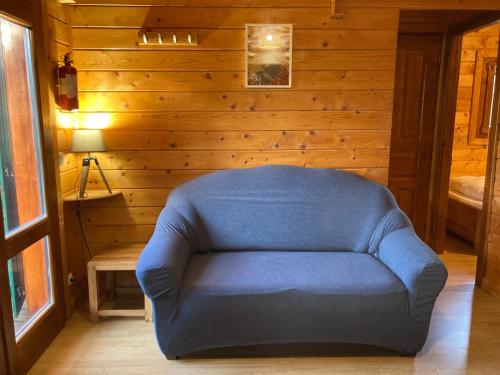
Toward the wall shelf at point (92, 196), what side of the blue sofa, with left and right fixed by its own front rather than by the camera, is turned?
right

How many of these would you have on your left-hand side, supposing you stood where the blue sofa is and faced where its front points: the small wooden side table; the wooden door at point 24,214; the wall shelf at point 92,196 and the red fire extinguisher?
0

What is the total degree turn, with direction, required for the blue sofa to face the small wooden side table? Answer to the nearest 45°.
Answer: approximately 90° to its right

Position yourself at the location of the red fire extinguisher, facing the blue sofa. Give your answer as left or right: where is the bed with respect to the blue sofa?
left

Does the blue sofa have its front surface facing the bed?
no

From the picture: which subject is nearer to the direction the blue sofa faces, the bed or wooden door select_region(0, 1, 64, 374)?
the wooden door

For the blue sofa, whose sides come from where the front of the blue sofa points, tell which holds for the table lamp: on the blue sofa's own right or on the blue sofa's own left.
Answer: on the blue sofa's own right

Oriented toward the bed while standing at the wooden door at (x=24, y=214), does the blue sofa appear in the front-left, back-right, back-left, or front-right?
front-right

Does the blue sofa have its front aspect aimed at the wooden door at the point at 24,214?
no

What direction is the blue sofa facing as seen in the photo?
toward the camera

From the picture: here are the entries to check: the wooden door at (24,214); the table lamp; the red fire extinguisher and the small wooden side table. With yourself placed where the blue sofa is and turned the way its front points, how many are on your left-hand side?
0

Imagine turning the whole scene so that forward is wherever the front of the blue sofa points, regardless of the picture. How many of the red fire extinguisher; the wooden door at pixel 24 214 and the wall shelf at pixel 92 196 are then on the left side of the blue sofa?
0

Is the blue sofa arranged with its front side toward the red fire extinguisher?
no
